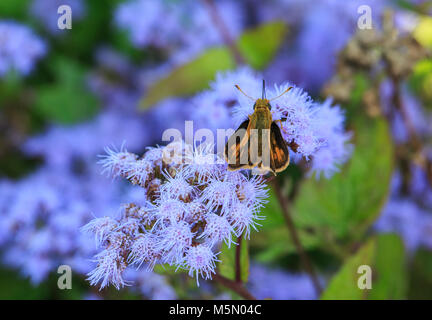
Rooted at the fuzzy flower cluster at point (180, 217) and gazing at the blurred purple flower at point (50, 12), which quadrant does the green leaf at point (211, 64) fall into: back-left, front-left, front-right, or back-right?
front-right

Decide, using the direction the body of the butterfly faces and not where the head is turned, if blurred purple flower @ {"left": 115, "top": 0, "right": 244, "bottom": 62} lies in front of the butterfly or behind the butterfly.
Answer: in front

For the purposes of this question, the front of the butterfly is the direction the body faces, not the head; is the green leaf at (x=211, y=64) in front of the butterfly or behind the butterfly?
in front

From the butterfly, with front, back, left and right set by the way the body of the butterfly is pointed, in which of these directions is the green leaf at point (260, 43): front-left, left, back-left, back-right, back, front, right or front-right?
front

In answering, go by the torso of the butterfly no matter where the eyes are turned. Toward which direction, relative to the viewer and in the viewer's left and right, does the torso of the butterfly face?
facing away from the viewer
